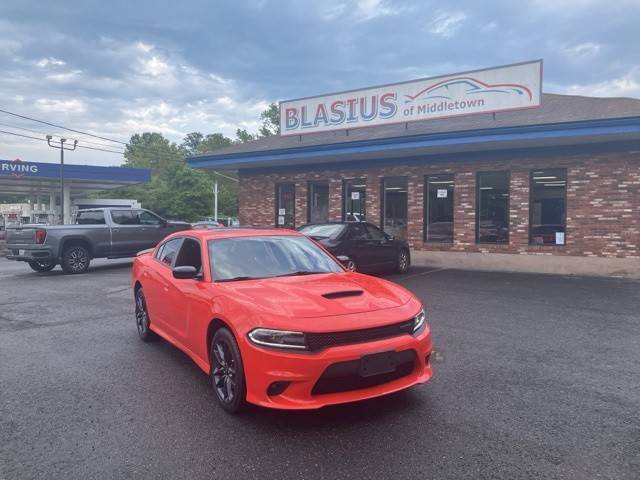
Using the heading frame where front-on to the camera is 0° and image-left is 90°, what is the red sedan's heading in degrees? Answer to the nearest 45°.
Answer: approximately 315°

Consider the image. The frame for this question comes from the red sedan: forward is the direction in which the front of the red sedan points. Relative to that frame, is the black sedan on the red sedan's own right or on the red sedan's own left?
on the red sedan's own left

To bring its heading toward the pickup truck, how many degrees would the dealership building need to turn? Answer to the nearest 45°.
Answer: approximately 45° to its right

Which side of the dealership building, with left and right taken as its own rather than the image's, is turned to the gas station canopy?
right

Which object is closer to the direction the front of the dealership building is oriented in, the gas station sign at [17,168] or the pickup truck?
the pickup truck

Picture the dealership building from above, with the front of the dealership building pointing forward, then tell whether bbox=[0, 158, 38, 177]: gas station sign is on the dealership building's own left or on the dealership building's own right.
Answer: on the dealership building's own right

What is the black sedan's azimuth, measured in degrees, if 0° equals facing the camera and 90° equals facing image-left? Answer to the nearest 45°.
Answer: approximately 225°

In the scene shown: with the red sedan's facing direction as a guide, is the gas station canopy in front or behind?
behind

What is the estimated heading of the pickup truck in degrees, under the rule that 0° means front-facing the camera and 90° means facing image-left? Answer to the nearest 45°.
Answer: approximately 225°

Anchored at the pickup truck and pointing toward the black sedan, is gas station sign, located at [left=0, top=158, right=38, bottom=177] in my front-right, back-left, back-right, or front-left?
back-left

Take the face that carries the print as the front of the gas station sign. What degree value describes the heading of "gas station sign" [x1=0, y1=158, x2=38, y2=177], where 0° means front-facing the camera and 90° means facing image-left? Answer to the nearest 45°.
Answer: approximately 0°

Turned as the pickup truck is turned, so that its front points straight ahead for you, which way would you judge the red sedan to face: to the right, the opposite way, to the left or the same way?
to the right
